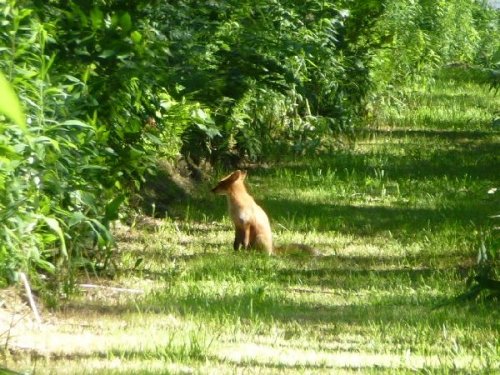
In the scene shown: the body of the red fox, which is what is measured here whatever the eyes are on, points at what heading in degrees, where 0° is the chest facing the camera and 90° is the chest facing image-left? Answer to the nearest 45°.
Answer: approximately 90°
